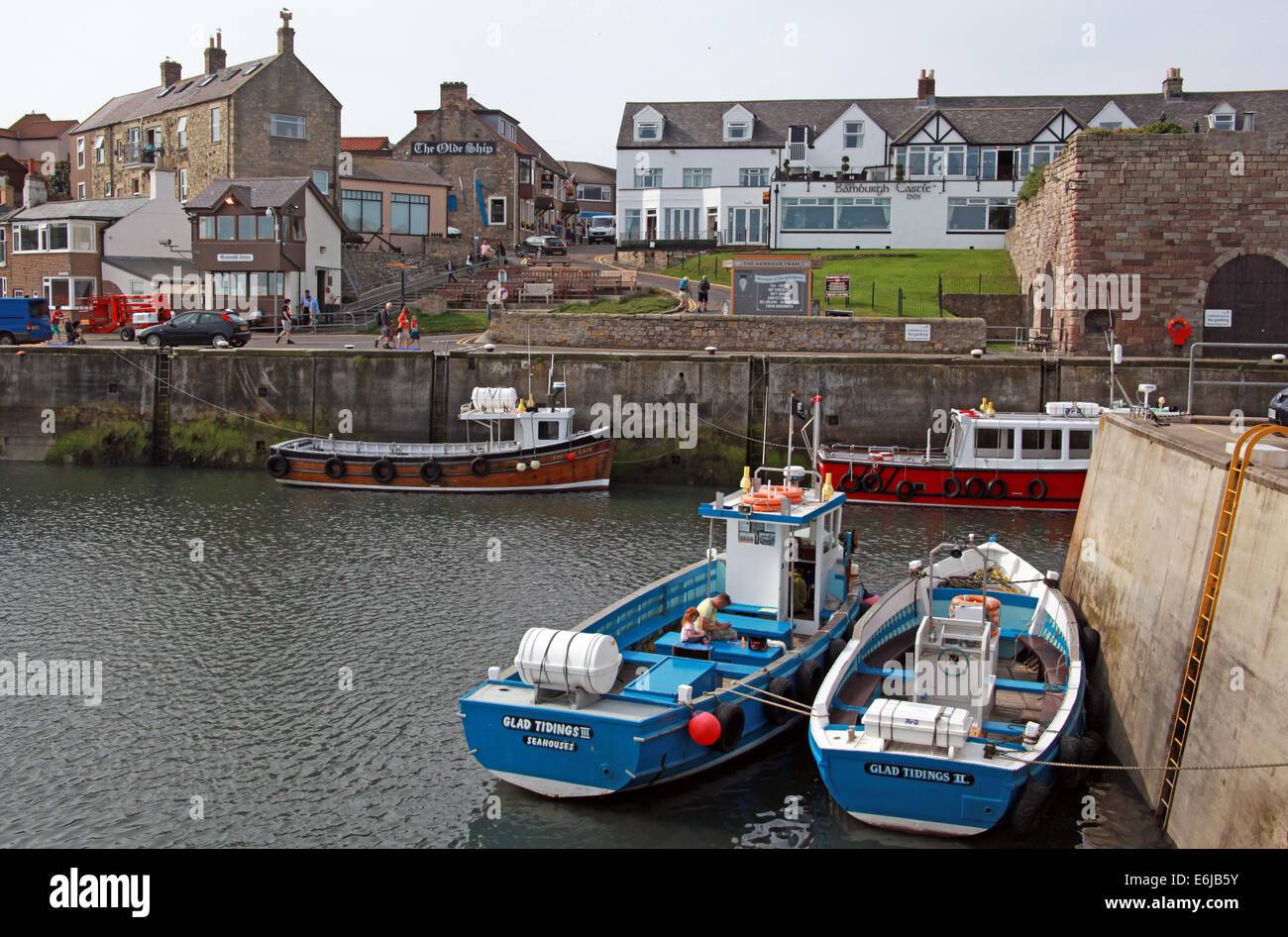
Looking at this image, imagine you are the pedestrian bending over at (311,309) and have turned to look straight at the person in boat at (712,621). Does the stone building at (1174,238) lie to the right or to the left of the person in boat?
left

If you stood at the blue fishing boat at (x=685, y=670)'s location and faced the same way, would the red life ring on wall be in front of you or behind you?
in front

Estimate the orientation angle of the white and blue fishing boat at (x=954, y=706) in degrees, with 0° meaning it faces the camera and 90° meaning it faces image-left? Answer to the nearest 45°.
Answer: approximately 180°

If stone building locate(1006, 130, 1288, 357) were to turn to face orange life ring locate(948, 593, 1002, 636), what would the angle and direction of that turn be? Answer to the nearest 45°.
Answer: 0° — it already faces it

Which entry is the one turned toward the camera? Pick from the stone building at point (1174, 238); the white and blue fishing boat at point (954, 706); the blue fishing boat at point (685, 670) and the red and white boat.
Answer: the stone building

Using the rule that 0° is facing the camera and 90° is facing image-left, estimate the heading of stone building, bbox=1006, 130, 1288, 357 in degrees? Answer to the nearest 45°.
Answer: approximately 0°
